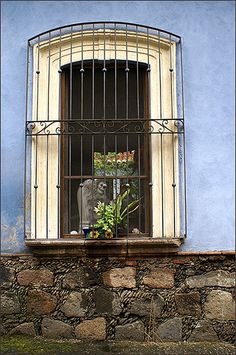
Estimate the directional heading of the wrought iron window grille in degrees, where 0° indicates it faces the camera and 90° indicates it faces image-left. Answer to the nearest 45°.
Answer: approximately 0°
